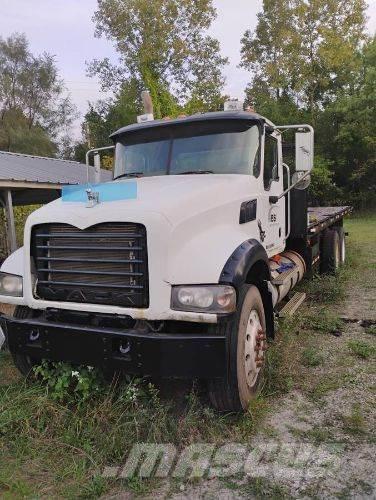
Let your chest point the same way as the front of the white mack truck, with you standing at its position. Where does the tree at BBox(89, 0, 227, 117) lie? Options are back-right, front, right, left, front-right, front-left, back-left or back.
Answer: back-right

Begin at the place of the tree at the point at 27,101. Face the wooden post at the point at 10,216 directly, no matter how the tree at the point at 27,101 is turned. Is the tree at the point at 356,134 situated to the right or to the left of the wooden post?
left

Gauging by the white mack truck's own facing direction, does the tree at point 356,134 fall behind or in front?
behind

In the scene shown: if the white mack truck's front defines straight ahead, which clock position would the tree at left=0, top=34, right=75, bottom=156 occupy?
The tree is roughly at 4 o'clock from the white mack truck.

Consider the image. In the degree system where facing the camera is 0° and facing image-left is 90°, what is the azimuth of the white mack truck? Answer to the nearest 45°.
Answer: approximately 45°

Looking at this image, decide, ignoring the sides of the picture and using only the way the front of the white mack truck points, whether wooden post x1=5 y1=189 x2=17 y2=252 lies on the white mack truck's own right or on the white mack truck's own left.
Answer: on the white mack truck's own right

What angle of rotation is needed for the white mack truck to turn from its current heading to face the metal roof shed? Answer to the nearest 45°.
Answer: approximately 90° to its right

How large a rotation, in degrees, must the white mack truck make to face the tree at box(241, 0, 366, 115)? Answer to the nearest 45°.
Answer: approximately 135° to its right
